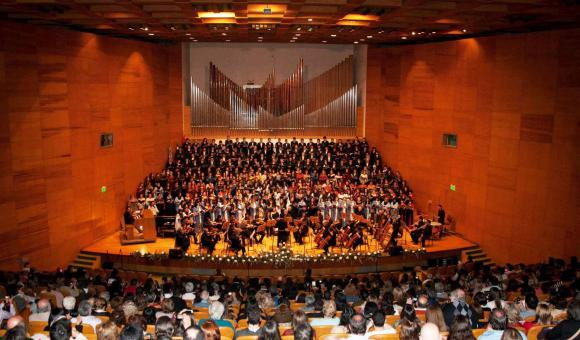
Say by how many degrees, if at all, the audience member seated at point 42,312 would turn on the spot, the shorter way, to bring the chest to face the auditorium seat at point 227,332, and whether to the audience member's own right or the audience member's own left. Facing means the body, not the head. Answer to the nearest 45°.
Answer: approximately 90° to the audience member's own right

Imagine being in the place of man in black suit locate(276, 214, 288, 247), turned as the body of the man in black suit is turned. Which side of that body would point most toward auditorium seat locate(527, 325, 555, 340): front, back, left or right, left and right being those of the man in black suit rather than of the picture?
back

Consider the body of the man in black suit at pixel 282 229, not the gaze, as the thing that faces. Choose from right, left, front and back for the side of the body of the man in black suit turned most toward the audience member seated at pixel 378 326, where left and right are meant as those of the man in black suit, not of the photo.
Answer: back

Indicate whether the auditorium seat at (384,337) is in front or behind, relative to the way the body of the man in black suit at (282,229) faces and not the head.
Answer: behind

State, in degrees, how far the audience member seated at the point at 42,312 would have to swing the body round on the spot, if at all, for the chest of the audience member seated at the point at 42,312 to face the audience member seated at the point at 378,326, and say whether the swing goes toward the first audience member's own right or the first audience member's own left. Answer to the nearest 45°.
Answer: approximately 90° to the first audience member's own right

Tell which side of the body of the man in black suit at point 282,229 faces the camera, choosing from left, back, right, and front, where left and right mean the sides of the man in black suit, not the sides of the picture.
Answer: back

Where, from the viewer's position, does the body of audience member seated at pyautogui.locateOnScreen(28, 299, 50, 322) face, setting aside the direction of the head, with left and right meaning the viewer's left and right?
facing away from the viewer and to the right of the viewer

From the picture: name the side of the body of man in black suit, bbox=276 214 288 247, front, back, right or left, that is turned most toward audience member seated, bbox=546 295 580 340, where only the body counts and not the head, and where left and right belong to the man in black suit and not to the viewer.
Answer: back

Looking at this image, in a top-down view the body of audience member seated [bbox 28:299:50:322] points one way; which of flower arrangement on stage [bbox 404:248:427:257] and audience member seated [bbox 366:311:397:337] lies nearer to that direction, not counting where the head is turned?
the flower arrangement on stage

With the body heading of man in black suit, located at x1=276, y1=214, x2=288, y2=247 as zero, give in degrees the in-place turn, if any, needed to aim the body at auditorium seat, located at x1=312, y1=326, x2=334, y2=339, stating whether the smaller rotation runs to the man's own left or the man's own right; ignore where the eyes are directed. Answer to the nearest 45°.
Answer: approximately 180°

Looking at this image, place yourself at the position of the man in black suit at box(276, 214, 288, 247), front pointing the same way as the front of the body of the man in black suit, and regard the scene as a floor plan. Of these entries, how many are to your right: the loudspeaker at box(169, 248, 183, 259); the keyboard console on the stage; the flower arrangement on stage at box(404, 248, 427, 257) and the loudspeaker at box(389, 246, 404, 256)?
2

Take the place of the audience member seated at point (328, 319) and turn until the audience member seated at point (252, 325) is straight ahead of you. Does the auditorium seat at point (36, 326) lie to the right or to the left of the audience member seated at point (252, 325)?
right
